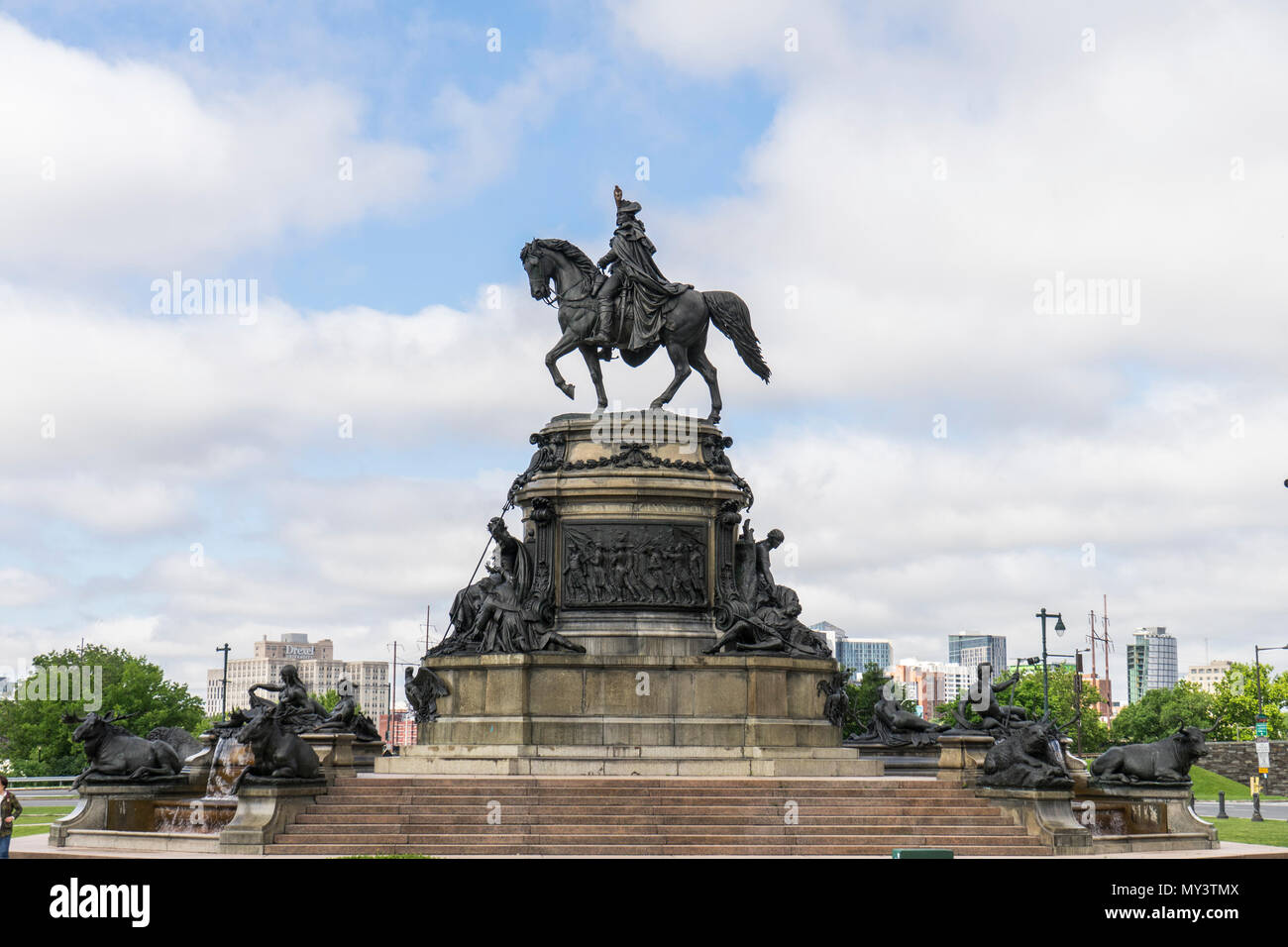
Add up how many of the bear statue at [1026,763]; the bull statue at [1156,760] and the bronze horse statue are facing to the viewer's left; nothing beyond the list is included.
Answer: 1

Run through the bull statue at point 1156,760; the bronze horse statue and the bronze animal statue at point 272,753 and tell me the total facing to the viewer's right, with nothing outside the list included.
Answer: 1

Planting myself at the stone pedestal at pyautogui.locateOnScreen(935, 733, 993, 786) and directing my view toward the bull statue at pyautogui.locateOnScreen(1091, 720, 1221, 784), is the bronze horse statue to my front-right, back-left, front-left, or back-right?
back-left

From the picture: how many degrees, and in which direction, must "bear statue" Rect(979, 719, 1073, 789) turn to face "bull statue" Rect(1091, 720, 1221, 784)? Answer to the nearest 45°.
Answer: approximately 90° to its left

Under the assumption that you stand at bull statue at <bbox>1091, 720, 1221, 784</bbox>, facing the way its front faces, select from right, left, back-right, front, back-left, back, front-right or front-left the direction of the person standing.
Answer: back-right

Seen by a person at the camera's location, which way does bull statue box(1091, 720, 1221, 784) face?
facing to the right of the viewer

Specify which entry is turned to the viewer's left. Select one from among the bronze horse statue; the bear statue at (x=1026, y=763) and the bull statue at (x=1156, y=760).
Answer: the bronze horse statue

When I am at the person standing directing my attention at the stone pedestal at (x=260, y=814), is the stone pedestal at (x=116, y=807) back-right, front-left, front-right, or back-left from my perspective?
front-left

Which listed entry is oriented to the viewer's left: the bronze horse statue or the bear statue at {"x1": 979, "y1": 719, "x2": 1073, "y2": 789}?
the bronze horse statue

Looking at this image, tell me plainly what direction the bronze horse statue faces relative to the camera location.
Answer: facing to the left of the viewer

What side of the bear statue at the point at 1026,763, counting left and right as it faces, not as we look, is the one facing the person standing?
right

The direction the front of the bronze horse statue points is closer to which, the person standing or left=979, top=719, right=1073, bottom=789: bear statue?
the person standing

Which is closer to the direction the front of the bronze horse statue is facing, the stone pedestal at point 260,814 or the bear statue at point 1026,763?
the stone pedestal

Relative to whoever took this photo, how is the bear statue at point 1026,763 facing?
facing the viewer and to the right of the viewer

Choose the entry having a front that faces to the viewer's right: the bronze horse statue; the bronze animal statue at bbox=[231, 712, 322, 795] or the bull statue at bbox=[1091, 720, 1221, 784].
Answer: the bull statue

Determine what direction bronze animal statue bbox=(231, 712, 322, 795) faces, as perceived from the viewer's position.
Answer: facing the viewer and to the left of the viewer

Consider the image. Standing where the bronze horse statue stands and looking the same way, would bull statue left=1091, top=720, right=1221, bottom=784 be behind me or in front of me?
behind
